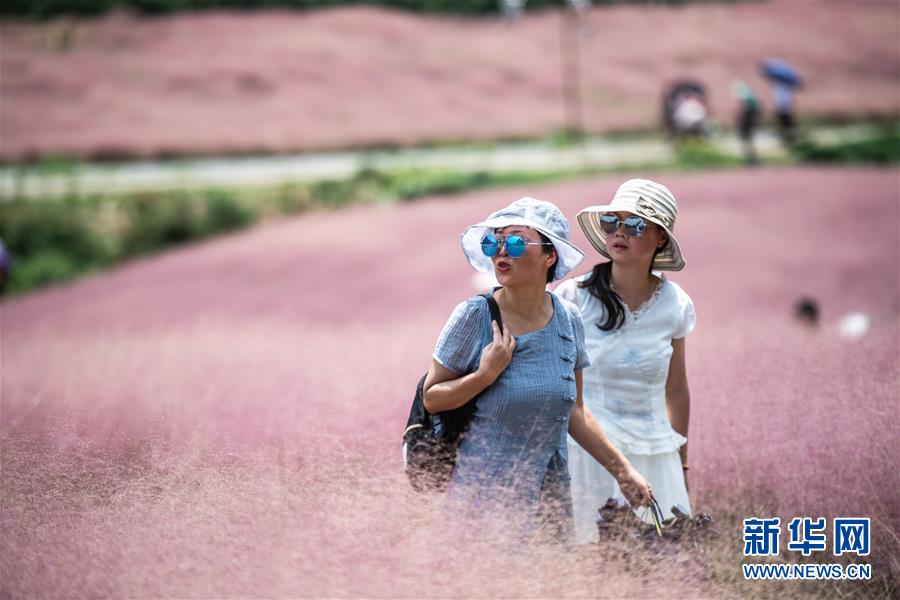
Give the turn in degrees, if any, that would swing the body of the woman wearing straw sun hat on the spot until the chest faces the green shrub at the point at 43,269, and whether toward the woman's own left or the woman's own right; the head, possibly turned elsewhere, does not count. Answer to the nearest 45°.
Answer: approximately 135° to the woman's own right

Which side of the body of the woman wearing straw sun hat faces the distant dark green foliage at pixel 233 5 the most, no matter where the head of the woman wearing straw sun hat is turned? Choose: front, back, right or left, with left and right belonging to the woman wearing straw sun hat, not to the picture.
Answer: back

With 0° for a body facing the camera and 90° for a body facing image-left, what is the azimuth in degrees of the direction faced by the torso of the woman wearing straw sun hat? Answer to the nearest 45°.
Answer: approximately 0°

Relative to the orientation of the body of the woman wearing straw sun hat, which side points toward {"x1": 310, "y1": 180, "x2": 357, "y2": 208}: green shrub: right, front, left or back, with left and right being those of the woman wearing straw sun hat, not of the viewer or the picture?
back

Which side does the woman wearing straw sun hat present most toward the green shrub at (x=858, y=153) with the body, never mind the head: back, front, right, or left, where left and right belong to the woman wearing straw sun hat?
back

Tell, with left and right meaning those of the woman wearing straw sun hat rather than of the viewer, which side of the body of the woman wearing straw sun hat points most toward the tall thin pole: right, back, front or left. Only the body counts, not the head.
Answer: back

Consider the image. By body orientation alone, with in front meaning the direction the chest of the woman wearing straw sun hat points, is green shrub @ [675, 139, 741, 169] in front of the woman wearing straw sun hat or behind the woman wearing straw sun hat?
behind
